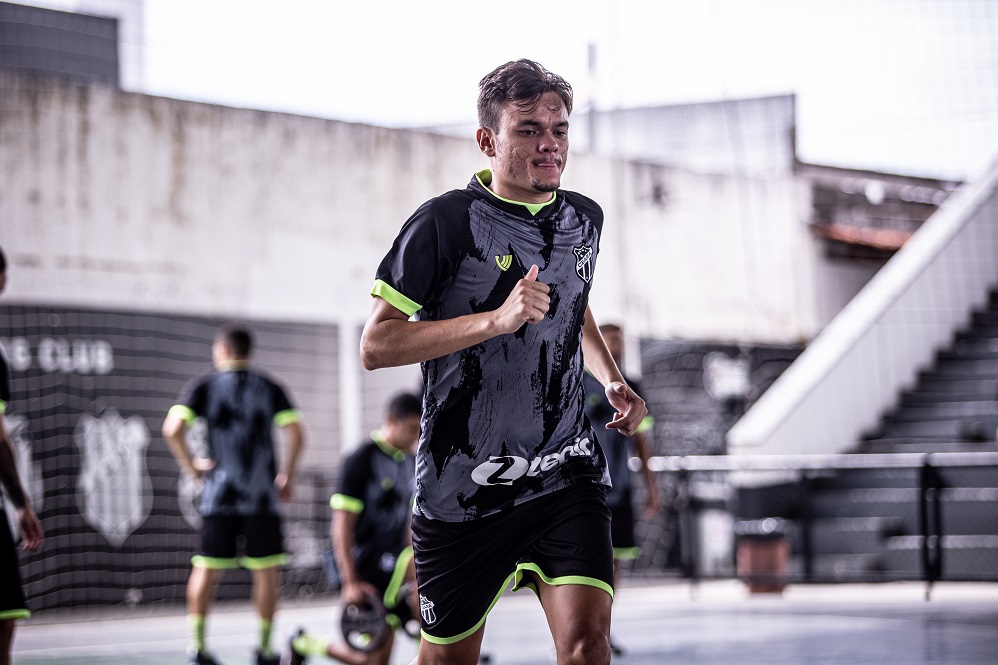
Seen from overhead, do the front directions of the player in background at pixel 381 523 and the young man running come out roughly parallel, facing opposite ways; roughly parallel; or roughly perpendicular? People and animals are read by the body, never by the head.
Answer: roughly parallel

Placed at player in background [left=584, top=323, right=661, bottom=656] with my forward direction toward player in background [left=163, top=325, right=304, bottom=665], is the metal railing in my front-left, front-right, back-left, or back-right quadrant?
back-right

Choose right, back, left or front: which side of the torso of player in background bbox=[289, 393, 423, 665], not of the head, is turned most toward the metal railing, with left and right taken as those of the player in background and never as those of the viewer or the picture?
left

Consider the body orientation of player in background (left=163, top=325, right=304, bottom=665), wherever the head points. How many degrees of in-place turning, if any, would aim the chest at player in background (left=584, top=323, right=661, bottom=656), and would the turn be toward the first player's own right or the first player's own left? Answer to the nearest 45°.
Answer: approximately 90° to the first player's own right

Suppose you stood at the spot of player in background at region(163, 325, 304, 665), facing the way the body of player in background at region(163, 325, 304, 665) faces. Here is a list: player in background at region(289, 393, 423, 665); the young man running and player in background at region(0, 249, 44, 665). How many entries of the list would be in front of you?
0

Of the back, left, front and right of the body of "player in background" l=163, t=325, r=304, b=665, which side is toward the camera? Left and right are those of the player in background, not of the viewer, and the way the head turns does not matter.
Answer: back

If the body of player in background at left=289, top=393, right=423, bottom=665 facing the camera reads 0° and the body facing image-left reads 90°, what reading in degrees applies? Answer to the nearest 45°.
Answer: approximately 315°

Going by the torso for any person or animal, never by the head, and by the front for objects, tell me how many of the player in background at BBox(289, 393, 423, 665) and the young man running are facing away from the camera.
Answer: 0

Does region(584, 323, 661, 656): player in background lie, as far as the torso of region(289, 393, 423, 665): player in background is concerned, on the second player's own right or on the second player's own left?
on the second player's own left

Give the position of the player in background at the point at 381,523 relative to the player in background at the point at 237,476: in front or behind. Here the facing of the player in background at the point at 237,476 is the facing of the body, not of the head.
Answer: behind

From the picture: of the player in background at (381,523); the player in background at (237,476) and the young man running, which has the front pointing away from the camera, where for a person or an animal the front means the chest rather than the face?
the player in background at (237,476)

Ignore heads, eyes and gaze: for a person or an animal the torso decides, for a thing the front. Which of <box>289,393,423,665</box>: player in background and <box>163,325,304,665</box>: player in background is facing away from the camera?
<box>163,325,304,665</box>: player in background

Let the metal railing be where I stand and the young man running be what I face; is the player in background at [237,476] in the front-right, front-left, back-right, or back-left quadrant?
front-right
